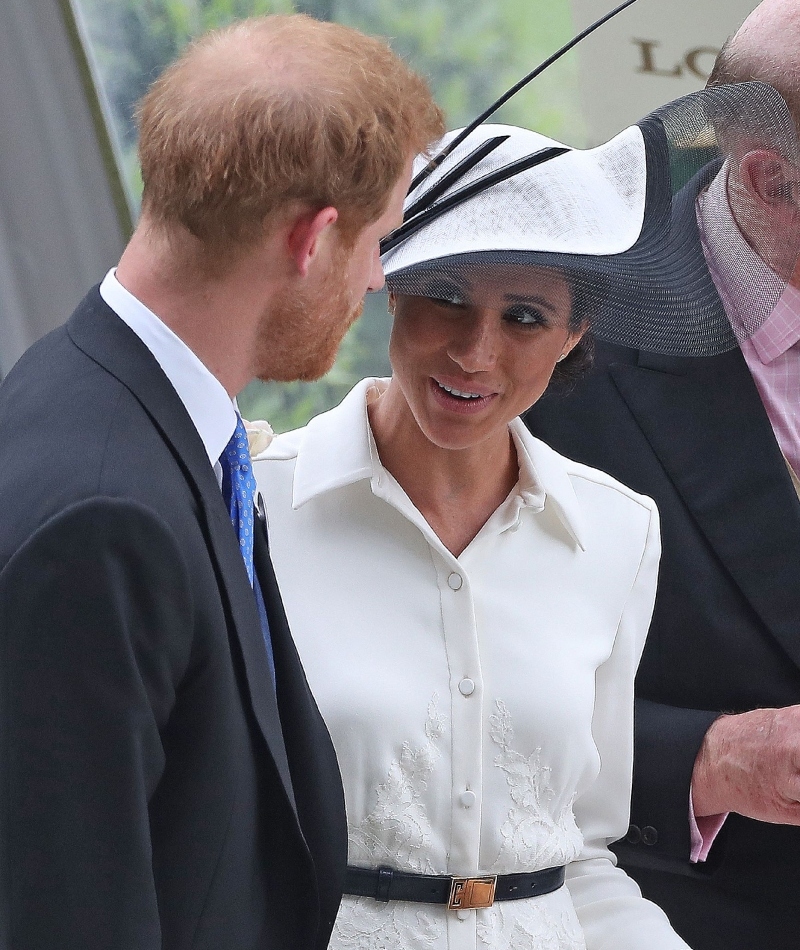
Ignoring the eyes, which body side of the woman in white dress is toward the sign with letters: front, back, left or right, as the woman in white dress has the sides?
back

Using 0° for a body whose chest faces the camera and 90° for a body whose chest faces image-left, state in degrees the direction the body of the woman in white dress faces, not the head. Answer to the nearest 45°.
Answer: approximately 0°

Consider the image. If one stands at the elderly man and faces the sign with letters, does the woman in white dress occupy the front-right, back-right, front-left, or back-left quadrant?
back-left
